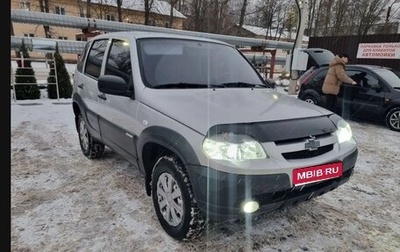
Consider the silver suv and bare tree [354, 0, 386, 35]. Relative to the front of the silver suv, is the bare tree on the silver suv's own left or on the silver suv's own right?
on the silver suv's own left

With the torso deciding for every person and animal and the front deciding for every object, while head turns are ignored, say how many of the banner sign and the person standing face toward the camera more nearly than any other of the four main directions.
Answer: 1

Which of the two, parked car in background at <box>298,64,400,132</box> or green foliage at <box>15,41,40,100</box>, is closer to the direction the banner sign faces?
the parked car in background

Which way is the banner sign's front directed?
toward the camera

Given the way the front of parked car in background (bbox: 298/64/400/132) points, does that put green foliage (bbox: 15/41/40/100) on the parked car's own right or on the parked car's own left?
on the parked car's own right

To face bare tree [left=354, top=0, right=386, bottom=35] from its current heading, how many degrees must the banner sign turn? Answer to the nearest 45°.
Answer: approximately 180°

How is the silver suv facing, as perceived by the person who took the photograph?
facing the viewer and to the right of the viewer

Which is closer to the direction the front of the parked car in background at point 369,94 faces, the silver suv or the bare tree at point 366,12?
the silver suv

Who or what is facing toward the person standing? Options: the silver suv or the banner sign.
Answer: the banner sign

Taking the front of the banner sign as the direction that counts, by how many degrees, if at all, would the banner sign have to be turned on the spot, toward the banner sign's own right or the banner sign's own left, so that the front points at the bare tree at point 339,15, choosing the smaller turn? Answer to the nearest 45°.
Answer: approximately 180°
